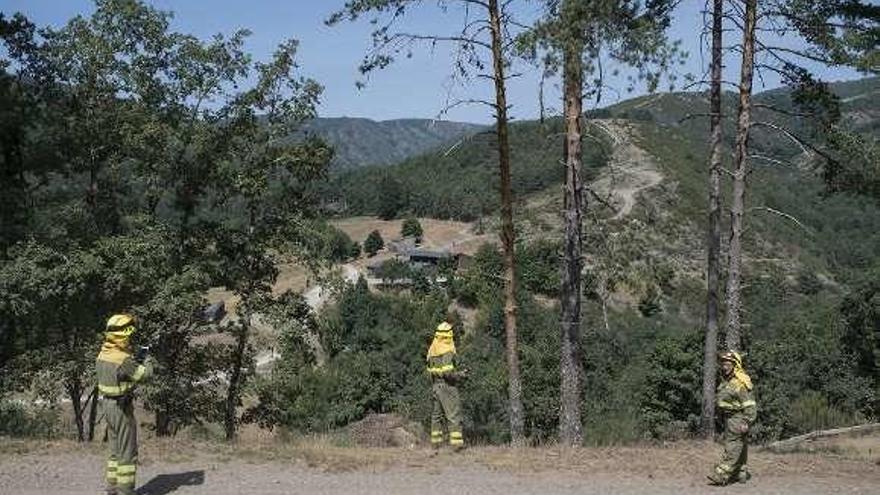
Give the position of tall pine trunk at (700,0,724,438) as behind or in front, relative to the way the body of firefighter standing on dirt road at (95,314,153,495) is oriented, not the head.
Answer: in front

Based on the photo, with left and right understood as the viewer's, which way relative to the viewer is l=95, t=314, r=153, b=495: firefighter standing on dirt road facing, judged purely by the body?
facing away from the viewer and to the right of the viewer

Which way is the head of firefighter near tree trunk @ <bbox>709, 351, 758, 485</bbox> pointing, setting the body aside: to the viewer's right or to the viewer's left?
to the viewer's left

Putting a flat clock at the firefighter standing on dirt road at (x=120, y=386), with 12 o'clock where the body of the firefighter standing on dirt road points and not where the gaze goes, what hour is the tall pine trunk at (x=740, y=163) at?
The tall pine trunk is roughly at 1 o'clock from the firefighter standing on dirt road.

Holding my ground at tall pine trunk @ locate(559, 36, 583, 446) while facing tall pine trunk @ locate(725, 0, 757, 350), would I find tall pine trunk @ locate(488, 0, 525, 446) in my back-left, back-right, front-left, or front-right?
back-left

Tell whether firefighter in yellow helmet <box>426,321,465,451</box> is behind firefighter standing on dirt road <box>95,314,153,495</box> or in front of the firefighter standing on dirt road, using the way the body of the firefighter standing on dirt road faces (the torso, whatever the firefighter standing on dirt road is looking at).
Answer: in front
